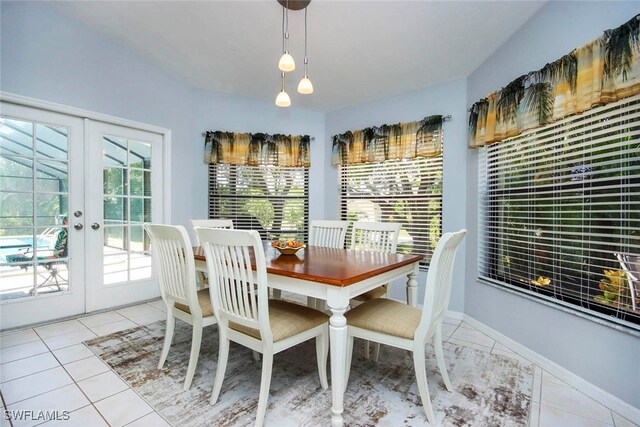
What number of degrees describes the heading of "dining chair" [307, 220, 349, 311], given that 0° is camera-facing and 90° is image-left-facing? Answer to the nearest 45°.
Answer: approximately 45°

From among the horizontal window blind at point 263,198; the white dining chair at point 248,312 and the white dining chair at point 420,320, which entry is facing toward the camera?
the horizontal window blind

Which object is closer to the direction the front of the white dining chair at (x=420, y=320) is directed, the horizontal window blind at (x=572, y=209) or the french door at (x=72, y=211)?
the french door

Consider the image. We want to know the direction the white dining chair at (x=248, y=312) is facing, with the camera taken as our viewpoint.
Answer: facing away from the viewer and to the right of the viewer

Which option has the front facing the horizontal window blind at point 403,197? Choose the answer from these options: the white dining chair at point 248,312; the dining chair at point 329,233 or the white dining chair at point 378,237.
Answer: the white dining chair at point 248,312

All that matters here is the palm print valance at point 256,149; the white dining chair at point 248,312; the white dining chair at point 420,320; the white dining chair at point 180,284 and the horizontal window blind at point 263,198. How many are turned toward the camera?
2

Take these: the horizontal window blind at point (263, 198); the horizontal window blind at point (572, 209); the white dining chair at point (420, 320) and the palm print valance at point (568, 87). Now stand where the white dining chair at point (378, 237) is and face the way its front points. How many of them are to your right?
1

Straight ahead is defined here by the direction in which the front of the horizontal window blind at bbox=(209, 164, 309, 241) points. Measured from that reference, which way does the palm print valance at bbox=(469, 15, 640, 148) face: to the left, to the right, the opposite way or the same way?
to the right

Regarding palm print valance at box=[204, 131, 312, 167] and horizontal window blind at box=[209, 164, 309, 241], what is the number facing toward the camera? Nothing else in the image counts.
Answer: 2

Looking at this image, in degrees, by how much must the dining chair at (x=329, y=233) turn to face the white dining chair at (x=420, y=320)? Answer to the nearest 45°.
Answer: approximately 45° to its left

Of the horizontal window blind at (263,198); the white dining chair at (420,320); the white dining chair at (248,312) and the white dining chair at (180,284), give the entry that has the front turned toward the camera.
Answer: the horizontal window blind

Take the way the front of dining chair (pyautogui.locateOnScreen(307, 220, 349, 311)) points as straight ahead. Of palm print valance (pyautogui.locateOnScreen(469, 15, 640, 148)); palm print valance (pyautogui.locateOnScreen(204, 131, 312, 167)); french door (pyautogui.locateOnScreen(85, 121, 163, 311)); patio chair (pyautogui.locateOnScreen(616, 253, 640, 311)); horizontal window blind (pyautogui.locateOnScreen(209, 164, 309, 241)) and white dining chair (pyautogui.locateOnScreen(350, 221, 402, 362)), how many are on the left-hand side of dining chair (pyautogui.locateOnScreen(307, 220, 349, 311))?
3

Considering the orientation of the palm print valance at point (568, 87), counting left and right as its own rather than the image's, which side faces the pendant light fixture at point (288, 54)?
front

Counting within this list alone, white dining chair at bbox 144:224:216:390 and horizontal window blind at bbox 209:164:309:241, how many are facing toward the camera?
1

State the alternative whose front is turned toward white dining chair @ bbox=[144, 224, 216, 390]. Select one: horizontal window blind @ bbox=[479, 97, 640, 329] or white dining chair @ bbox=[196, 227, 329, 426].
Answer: the horizontal window blind

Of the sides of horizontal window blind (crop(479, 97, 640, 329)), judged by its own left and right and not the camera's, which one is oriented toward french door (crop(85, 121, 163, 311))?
front
